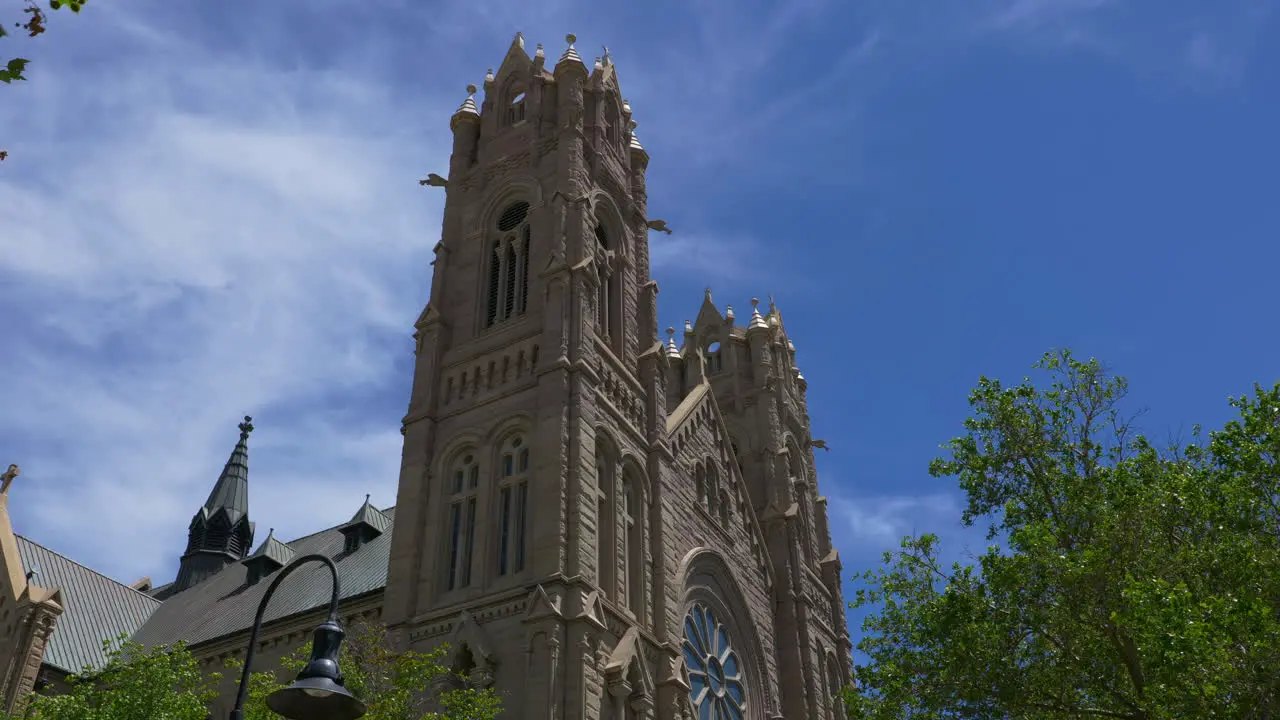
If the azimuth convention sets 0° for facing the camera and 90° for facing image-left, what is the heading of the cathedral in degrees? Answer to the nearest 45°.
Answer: approximately 315°

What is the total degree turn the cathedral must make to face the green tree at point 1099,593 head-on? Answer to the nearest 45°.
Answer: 0° — it already faces it
